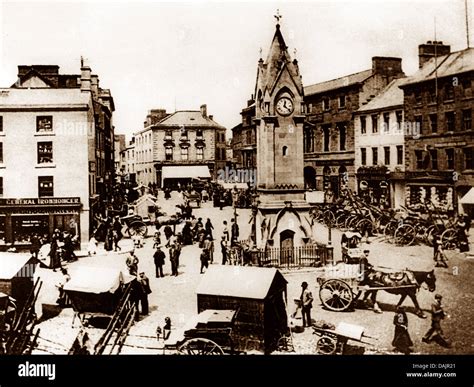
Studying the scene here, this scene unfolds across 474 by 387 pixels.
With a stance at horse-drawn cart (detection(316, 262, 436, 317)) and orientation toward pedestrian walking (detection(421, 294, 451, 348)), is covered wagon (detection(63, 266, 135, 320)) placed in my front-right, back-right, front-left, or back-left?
back-right

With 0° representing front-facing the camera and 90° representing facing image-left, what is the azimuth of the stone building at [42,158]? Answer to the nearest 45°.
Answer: approximately 0°

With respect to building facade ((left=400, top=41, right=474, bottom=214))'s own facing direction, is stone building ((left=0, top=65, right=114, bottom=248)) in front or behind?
in front

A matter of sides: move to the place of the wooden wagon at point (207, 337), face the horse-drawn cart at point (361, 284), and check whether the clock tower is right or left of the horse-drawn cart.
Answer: left

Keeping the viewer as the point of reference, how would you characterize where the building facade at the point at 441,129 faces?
facing the viewer and to the left of the viewer

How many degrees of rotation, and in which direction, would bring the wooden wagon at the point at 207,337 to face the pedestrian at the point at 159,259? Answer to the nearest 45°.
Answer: approximately 90° to its right

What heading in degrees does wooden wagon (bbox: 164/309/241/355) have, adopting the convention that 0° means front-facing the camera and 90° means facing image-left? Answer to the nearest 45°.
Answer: approximately 90°

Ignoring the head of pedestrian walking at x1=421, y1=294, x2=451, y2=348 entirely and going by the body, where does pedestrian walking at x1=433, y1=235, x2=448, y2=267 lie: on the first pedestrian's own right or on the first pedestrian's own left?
on the first pedestrian's own left

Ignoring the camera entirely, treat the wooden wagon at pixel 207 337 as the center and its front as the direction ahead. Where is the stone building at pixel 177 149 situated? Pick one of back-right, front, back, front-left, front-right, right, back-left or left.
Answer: right

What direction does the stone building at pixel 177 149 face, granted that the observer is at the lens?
facing the viewer

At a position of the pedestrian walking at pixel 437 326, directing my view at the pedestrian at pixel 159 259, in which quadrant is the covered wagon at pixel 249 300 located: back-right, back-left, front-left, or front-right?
front-left

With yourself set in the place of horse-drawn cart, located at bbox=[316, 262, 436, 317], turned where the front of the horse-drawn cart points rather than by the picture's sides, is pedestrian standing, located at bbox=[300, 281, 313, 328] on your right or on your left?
on your right

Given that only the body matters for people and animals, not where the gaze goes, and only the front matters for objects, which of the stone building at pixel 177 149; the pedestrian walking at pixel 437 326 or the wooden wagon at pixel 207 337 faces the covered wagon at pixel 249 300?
the stone building

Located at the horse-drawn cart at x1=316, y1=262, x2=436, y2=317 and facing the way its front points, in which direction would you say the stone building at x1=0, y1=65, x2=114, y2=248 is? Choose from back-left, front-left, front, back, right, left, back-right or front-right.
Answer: back

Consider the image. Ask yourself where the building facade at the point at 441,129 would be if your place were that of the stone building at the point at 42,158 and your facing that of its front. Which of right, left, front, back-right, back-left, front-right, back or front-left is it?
left

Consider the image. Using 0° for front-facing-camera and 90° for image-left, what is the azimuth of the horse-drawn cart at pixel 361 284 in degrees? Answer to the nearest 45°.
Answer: approximately 270°
